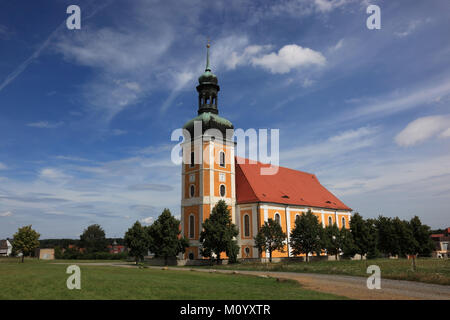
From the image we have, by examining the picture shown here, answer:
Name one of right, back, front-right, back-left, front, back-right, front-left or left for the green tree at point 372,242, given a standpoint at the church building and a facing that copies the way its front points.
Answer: back-left

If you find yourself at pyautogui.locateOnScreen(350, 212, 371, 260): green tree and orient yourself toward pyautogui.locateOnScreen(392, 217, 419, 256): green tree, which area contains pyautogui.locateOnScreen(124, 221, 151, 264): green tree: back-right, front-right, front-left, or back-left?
back-left

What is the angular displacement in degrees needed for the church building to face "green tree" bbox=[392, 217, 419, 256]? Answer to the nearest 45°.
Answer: approximately 135° to its left

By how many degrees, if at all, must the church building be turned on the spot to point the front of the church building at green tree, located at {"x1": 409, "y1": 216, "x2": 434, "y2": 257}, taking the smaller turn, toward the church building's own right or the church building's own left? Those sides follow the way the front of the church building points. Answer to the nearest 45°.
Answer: approximately 135° to the church building's own left

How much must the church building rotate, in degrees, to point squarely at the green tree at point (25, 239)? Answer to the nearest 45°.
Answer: approximately 45° to its right

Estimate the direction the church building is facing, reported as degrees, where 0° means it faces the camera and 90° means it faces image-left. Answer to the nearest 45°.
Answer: approximately 45°

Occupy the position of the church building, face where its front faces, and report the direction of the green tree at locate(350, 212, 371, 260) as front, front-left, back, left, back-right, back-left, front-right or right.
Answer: back-left
